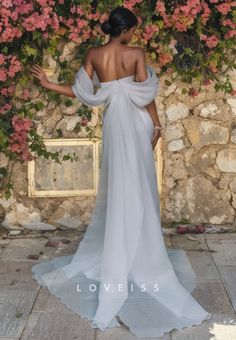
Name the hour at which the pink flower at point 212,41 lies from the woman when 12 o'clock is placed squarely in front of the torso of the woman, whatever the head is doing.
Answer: The pink flower is roughly at 1 o'clock from the woman.

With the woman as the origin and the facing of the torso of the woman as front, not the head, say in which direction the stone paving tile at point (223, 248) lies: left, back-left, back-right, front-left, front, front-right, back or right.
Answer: front-right

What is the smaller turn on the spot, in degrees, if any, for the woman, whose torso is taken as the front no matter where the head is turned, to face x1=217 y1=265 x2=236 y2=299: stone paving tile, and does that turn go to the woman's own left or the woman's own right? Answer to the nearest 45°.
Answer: approximately 90° to the woman's own right

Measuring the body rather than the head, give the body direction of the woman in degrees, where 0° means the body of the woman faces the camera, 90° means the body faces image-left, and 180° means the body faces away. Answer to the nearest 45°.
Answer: approximately 180°

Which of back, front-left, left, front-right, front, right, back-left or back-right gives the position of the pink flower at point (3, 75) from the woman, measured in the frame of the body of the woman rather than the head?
front-left

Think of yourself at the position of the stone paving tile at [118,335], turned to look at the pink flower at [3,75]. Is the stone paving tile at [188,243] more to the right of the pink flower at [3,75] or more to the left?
right
